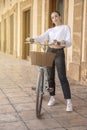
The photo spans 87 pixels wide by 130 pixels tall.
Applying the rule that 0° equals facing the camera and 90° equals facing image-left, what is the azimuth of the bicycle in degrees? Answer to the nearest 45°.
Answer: approximately 0°
